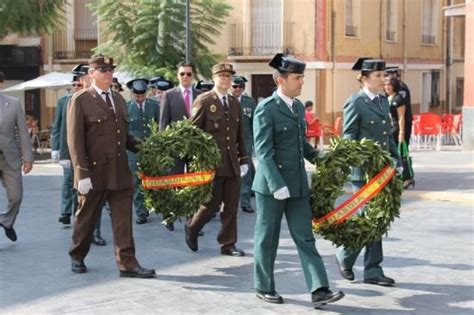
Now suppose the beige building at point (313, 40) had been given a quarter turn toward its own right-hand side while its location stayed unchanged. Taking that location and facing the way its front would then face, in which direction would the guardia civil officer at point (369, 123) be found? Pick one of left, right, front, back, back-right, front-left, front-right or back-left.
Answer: back-left

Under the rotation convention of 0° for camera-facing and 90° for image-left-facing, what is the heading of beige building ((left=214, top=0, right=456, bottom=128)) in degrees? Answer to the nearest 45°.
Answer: approximately 45°

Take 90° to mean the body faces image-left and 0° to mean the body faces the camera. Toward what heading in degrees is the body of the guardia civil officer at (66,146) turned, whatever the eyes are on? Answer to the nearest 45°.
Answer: approximately 315°

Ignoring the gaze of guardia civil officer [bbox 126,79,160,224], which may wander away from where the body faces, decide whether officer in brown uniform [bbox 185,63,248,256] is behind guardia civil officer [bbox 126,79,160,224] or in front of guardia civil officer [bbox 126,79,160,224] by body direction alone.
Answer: in front

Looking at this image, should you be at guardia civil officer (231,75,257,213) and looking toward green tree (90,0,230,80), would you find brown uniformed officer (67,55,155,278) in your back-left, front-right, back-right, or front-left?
back-left

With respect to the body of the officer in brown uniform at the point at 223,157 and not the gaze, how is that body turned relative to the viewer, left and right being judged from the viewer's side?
facing the viewer and to the right of the viewer

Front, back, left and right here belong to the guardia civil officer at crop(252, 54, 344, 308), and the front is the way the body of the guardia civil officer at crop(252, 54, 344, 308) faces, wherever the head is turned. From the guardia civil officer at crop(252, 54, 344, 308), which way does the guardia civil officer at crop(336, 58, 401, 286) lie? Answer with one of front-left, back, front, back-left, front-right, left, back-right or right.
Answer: left
